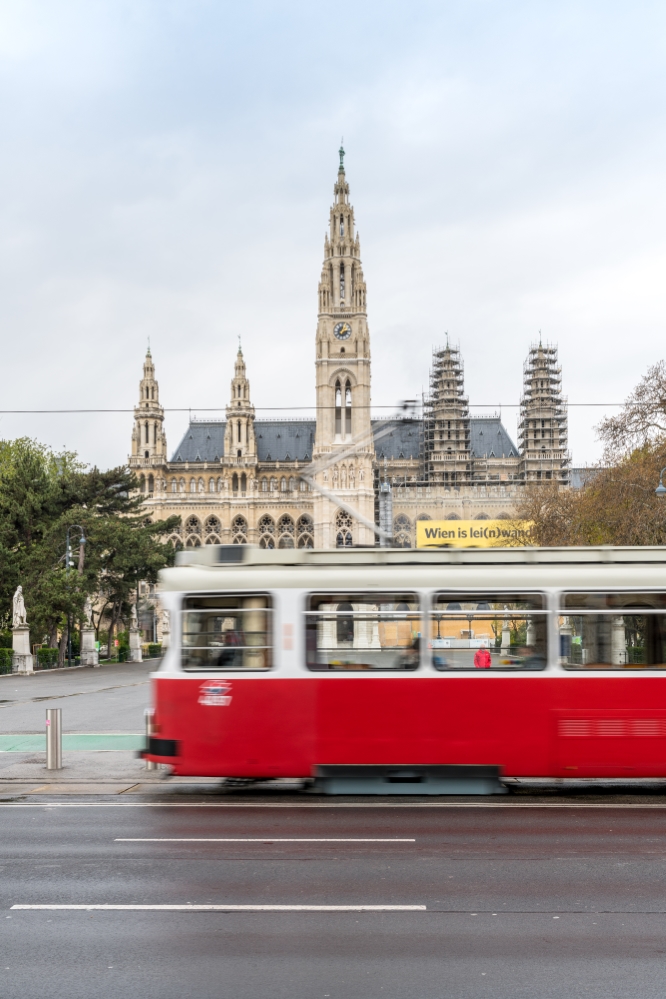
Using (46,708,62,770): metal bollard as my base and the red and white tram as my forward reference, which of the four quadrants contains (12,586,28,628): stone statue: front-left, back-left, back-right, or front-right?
back-left

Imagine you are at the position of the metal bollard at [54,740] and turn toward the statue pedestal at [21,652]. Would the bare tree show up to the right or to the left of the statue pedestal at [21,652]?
right

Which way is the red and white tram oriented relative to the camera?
to the viewer's left

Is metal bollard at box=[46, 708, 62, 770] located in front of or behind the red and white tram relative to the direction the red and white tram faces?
in front

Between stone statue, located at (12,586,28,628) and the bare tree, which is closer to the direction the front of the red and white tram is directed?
the stone statue

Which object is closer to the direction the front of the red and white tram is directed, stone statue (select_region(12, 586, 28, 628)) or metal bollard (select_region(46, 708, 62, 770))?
the metal bollard

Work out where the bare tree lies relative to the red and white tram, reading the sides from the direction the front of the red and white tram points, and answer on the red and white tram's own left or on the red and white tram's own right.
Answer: on the red and white tram's own right

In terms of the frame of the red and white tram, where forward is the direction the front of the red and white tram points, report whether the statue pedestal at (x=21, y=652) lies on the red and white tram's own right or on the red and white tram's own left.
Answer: on the red and white tram's own right
